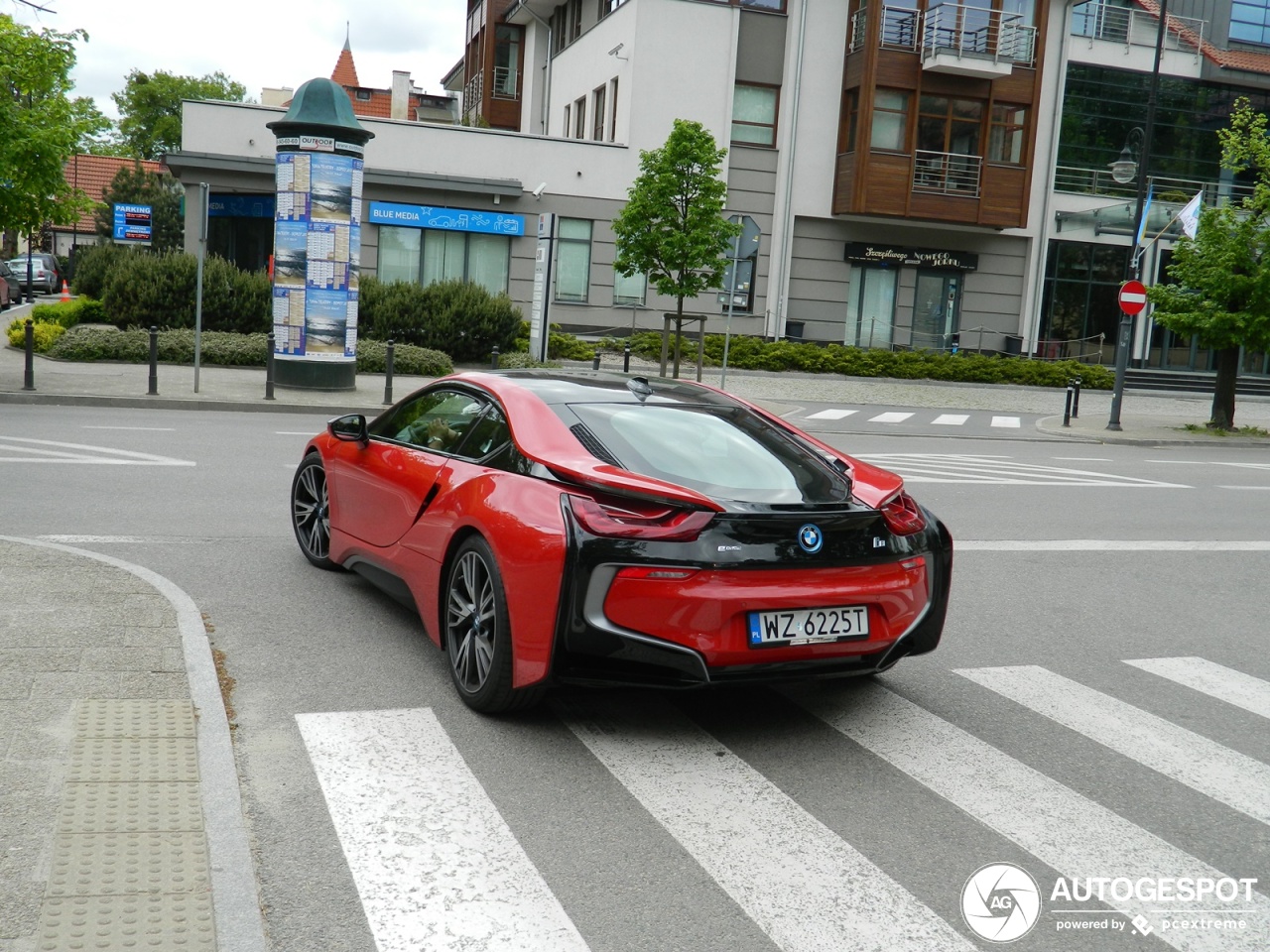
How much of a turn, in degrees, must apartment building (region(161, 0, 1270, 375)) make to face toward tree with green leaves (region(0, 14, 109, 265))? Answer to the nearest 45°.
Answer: approximately 45° to its right

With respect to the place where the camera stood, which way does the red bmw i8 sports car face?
facing away from the viewer and to the left of the viewer

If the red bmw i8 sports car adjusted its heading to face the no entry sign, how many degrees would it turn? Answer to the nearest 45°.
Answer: approximately 90° to its right

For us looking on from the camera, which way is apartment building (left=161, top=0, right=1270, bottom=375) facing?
facing the viewer

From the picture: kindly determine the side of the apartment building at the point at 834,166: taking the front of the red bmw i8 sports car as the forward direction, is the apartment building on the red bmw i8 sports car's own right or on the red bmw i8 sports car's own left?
on the red bmw i8 sports car's own right

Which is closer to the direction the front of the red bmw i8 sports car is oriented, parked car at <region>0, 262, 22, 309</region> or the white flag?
the parked car

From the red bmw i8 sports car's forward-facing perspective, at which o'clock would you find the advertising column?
The advertising column is roughly at 1 o'clock from the red bmw i8 sports car.

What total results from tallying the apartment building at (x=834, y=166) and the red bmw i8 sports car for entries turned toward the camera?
1

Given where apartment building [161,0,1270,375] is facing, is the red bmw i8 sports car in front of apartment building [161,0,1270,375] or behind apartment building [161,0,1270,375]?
in front

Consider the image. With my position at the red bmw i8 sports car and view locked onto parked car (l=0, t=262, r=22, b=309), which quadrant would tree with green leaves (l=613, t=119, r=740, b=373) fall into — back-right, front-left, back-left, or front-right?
front-right

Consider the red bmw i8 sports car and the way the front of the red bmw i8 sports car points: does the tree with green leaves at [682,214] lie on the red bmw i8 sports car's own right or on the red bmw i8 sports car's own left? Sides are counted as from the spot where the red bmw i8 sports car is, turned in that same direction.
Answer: on the red bmw i8 sports car's own right

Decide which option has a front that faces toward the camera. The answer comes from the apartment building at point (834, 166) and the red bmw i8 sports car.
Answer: the apartment building

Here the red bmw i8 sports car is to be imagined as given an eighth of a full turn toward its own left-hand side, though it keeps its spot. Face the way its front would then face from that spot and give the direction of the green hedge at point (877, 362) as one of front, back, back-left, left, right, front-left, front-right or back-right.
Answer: right
